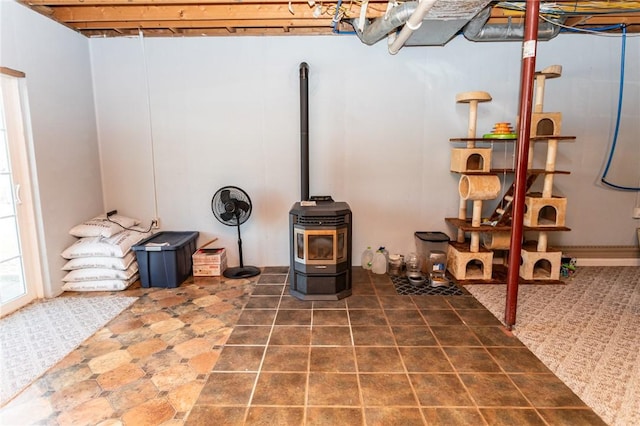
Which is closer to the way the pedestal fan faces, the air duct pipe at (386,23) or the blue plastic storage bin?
the blue plastic storage bin

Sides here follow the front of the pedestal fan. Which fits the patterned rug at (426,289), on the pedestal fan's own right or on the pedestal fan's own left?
on the pedestal fan's own left

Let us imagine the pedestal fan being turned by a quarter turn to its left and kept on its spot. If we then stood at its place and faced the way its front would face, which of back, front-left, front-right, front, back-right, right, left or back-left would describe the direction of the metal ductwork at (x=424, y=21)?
front

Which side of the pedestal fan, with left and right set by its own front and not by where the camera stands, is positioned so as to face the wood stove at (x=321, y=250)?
left

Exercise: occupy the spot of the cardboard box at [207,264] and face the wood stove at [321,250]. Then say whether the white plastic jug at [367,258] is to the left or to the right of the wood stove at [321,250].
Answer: left

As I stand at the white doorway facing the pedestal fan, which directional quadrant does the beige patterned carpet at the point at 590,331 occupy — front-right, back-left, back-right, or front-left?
front-right

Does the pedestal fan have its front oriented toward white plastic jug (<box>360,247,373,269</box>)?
no

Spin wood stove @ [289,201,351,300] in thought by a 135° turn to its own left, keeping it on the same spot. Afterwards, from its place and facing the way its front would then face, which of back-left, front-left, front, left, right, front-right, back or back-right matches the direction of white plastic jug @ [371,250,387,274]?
front

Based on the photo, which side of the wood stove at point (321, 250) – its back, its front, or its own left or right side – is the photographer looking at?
front

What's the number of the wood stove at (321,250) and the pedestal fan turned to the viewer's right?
0

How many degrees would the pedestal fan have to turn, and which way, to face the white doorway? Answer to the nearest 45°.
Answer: approximately 45° to its right

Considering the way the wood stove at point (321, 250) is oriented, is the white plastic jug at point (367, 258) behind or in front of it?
behind

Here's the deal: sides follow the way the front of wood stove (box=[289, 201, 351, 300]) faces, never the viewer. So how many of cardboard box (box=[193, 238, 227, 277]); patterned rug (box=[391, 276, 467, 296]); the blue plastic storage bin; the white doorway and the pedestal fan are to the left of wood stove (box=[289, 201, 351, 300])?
1

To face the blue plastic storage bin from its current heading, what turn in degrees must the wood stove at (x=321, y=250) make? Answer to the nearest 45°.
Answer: approximately 90° to its right

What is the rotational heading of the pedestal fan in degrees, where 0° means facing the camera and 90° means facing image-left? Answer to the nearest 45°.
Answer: approximately 45°
